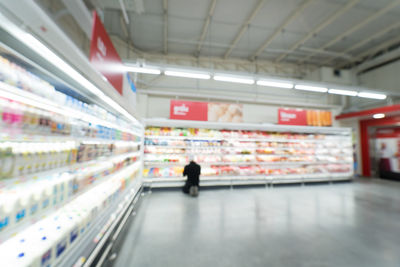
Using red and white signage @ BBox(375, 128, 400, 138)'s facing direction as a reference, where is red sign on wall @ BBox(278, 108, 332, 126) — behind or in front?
in front

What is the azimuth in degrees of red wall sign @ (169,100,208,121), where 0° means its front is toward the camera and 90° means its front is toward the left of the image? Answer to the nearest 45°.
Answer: approximately 0°

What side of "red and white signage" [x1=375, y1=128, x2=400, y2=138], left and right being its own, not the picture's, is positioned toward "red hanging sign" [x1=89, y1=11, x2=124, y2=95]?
front

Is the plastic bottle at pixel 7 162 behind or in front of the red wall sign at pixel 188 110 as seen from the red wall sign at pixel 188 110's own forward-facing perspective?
in front

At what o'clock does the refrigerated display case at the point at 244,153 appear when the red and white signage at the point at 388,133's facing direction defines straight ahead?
The refrigerated display case is roughly at 1 o'clock from the red and white signage.

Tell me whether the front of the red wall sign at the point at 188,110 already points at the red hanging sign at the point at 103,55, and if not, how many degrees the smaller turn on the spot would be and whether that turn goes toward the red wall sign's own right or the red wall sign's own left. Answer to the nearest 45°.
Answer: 0° — it already faces it

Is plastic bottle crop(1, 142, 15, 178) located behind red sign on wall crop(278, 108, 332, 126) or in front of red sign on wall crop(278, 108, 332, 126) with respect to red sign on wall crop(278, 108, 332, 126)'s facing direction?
in front

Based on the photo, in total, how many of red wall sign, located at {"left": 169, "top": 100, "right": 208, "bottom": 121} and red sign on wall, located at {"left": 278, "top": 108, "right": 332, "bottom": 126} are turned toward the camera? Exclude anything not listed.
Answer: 2

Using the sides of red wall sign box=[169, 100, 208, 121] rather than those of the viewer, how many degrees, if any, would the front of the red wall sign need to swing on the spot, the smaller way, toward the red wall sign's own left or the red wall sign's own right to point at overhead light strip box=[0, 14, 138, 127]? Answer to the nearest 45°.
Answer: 0° — it already faces it

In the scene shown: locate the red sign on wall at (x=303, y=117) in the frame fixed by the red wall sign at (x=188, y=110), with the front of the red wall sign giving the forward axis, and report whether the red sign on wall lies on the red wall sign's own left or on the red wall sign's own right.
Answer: on the red wall sign's own left
